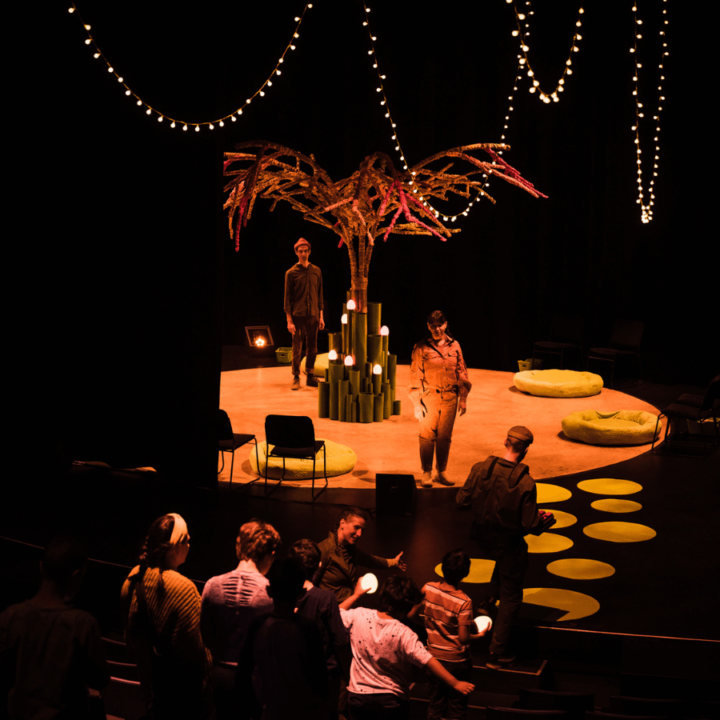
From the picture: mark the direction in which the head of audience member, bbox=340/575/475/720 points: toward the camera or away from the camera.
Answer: away from the camera

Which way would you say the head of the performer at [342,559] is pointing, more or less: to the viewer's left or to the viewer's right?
to the viewer's right

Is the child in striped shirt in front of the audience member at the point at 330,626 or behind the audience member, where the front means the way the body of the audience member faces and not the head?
in front

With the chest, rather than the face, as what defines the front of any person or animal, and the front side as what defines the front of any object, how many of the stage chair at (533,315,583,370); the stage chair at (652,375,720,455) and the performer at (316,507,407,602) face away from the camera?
0

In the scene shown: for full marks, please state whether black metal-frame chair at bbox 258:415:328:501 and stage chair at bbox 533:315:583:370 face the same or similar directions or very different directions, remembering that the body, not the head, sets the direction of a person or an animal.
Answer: very different directions

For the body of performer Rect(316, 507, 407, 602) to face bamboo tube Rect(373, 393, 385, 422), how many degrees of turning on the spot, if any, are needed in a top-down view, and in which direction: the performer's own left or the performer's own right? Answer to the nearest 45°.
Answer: approximately 135° to the performer's own left

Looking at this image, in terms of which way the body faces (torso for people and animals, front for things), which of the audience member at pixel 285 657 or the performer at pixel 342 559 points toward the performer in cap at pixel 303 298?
the audience member at pixel 285 657

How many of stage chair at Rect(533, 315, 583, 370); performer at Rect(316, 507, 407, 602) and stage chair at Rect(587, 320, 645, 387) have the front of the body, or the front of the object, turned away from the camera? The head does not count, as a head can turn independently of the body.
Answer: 0

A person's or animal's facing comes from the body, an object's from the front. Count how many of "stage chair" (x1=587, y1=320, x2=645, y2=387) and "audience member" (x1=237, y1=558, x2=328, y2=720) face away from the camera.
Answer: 1

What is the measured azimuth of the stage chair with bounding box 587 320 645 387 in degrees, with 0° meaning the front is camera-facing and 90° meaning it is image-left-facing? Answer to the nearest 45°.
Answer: approximately 45°

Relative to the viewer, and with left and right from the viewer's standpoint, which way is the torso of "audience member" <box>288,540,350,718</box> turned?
facing away from the viewer and to the right of the viewer

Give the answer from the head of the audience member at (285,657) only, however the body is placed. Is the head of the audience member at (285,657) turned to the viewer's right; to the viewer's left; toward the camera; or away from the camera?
away from the camera

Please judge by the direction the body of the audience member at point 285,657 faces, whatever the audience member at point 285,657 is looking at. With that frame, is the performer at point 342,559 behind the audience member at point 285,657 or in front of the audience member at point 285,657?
in front

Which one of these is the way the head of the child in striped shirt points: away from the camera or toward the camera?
away from the camera

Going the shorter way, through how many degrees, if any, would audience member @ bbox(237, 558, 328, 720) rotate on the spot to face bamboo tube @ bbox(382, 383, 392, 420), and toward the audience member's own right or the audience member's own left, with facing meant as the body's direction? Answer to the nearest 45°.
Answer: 0° — they already face it
